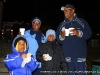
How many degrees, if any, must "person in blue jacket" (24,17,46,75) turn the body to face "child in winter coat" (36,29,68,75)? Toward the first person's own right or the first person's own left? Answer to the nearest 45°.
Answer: approximately 45° to the first person's own left

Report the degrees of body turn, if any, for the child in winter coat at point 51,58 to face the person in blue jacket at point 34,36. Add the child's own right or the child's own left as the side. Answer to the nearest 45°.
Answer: approximately 135° to the child's own right

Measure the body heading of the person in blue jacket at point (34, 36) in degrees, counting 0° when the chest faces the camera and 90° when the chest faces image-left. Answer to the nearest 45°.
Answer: approximately 0°

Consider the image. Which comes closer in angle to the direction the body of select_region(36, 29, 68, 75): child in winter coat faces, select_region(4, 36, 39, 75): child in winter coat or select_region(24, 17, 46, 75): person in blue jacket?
the child in winter coat

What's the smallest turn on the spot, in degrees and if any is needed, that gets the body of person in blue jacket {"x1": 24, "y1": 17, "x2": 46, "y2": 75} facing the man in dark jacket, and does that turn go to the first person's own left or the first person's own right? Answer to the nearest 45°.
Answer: approximately 45° to the first person's own left

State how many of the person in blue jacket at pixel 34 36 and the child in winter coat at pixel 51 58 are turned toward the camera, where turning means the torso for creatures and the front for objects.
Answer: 2
